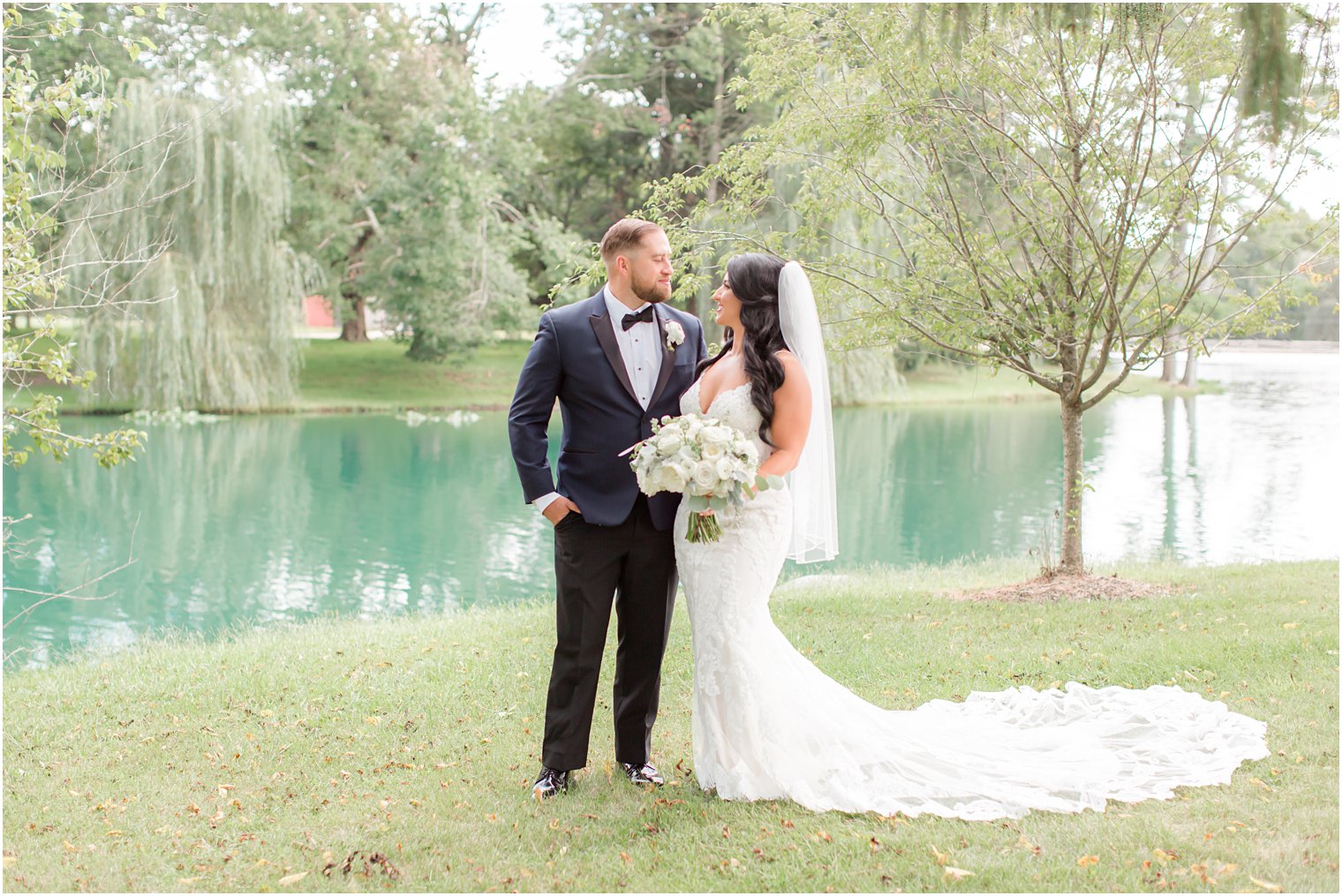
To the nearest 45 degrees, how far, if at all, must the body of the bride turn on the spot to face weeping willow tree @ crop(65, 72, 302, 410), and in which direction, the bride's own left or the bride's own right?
approximately 90° to the bride's own right

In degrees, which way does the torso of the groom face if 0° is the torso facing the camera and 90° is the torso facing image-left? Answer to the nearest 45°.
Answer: approximately 315°

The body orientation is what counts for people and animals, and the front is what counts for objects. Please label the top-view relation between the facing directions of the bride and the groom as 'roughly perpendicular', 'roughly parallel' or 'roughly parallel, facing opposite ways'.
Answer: roughly perpendicular

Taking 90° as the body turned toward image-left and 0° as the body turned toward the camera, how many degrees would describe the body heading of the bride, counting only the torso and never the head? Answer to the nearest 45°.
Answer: approximately 45°
